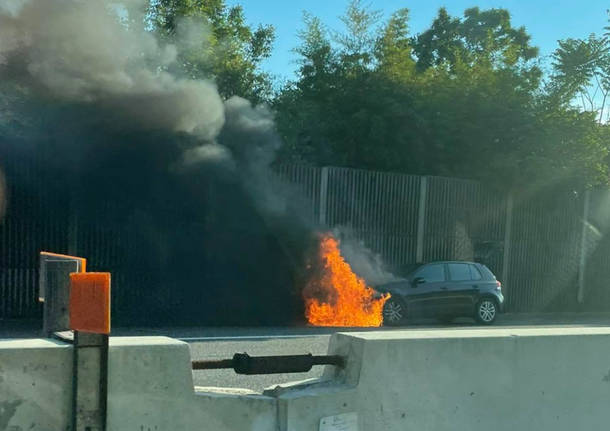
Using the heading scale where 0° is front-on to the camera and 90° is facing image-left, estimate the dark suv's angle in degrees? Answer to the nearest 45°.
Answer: approximately 90°

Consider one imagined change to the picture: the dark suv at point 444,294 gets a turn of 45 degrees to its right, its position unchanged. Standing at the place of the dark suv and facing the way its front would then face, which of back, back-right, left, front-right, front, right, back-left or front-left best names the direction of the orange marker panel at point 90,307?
back-left

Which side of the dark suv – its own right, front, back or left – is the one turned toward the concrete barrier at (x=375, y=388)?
left

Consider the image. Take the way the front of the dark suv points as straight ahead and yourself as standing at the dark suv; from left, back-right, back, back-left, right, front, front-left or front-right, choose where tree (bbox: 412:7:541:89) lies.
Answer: right

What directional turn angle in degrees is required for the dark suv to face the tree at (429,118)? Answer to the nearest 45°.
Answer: approximately 90° to its right

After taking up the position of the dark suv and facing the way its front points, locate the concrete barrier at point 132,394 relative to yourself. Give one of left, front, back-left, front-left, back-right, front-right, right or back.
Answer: left

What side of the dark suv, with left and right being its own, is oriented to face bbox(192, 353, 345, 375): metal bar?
left

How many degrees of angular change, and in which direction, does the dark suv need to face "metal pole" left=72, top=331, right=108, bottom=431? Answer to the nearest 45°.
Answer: approximately 90° to its left
